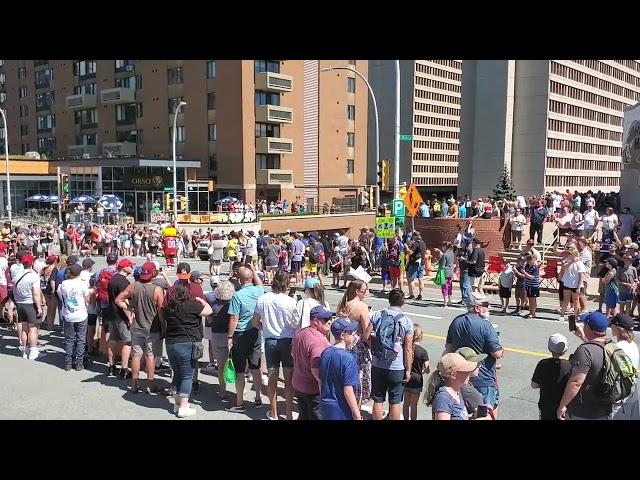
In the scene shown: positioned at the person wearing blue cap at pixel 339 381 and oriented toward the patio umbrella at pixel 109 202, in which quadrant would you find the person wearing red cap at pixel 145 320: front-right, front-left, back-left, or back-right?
front-left

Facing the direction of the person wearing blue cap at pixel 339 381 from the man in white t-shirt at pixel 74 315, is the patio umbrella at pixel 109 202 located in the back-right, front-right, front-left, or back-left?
back-left

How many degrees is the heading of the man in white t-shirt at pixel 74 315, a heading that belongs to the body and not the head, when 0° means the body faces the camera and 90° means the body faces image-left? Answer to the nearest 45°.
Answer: approximately 180°

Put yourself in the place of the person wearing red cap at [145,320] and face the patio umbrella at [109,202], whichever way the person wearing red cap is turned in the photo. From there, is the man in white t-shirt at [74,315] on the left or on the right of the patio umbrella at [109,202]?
left

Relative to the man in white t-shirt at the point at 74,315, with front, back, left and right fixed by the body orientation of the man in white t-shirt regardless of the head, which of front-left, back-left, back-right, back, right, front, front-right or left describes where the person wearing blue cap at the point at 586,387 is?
back-right

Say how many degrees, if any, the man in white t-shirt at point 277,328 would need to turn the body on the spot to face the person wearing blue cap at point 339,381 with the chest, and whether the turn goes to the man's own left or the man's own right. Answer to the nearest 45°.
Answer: approximately 180°

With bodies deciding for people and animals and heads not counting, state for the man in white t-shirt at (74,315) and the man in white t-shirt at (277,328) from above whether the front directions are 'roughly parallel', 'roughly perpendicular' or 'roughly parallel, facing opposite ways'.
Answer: roughly parallel

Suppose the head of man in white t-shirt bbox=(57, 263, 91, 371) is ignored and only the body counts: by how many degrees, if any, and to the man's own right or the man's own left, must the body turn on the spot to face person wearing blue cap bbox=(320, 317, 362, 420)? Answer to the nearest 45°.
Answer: approximately 135° to the man's own right

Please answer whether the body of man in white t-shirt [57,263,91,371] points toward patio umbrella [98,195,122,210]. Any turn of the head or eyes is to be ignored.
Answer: yes

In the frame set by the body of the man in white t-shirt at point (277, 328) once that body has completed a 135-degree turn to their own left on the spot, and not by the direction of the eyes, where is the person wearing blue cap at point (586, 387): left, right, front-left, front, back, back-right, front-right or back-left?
left

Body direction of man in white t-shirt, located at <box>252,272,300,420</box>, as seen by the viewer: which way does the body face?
away from the camera

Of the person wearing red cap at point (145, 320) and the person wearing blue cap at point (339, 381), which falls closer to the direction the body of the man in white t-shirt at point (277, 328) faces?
the person wearing red cap

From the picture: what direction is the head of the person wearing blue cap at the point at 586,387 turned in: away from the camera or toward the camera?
away from the camera

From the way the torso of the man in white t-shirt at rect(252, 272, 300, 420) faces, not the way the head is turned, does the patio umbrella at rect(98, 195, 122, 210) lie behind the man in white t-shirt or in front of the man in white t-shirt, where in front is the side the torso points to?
in front

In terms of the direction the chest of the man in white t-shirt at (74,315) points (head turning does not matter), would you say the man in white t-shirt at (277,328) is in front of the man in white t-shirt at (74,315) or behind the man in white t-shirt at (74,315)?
behind

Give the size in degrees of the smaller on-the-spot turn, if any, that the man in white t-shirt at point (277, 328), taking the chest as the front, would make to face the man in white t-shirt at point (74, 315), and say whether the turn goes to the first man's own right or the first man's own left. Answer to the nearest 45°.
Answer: approximately 45° to the first man's own left
